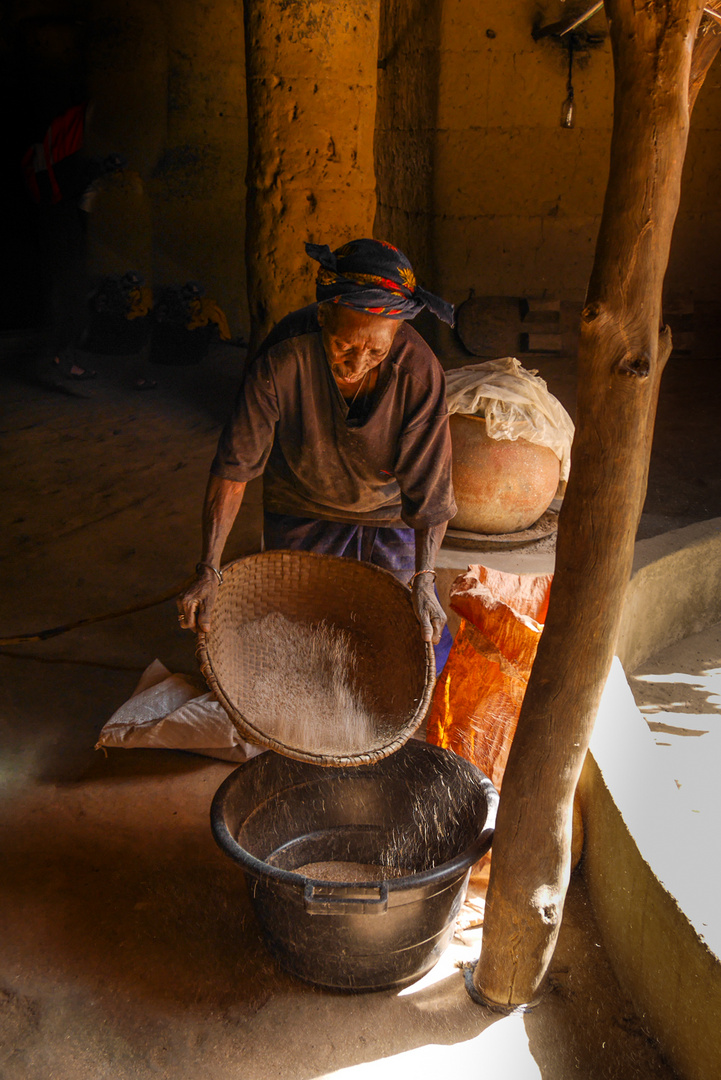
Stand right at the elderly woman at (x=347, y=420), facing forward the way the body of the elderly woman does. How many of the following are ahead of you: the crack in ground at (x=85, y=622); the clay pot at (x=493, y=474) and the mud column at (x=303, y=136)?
0

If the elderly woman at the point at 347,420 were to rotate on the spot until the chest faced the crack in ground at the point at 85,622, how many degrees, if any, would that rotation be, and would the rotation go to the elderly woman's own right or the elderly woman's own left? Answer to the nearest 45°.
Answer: approximately 135° to the elderly woman's own right

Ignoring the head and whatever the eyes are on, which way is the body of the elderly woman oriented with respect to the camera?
toward the camera

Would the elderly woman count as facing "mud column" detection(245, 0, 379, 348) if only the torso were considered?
no

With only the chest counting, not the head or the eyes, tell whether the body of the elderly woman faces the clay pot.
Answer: no

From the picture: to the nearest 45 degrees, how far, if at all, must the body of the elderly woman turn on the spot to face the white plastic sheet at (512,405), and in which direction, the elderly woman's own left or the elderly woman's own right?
approximately 135° to the elderly woman's own left

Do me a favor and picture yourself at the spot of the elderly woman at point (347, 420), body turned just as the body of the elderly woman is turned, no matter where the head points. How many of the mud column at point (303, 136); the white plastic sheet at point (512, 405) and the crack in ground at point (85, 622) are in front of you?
0

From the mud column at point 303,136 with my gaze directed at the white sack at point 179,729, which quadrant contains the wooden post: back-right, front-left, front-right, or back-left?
front-left
